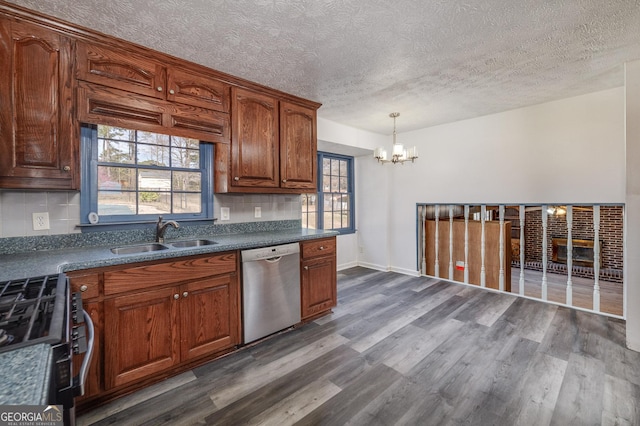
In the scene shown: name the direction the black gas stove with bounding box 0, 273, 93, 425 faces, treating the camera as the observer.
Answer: facing to the right of the viewer

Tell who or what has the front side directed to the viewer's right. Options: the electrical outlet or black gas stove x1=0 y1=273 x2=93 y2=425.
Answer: the black gas stove

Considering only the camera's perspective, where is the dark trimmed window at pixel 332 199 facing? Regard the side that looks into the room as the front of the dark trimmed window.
facing the viewer and to the right of the viewer

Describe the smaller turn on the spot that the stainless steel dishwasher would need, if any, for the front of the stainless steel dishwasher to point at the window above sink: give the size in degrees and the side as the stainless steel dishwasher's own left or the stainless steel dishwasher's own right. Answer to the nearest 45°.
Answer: approximately 135° to the stainless steel dishwasher's own right

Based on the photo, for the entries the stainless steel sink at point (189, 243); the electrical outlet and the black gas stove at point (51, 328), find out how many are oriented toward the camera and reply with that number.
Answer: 2

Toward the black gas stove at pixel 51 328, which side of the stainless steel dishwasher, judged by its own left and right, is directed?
right

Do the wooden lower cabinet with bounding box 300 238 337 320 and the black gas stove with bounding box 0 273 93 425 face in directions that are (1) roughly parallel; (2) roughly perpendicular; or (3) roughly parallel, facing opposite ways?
roughly perpendicular

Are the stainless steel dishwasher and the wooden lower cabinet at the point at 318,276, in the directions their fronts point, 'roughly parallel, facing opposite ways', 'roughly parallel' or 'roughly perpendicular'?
roughly parallel

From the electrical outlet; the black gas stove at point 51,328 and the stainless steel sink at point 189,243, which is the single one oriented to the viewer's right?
the black gas stove

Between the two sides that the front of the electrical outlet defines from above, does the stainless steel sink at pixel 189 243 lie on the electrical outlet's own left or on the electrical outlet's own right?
on the electrical outlet's own left

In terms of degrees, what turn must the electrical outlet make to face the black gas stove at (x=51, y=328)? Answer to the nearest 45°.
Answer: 0° — it already faces it

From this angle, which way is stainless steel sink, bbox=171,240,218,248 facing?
toward the camera

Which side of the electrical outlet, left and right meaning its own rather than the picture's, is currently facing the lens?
front
